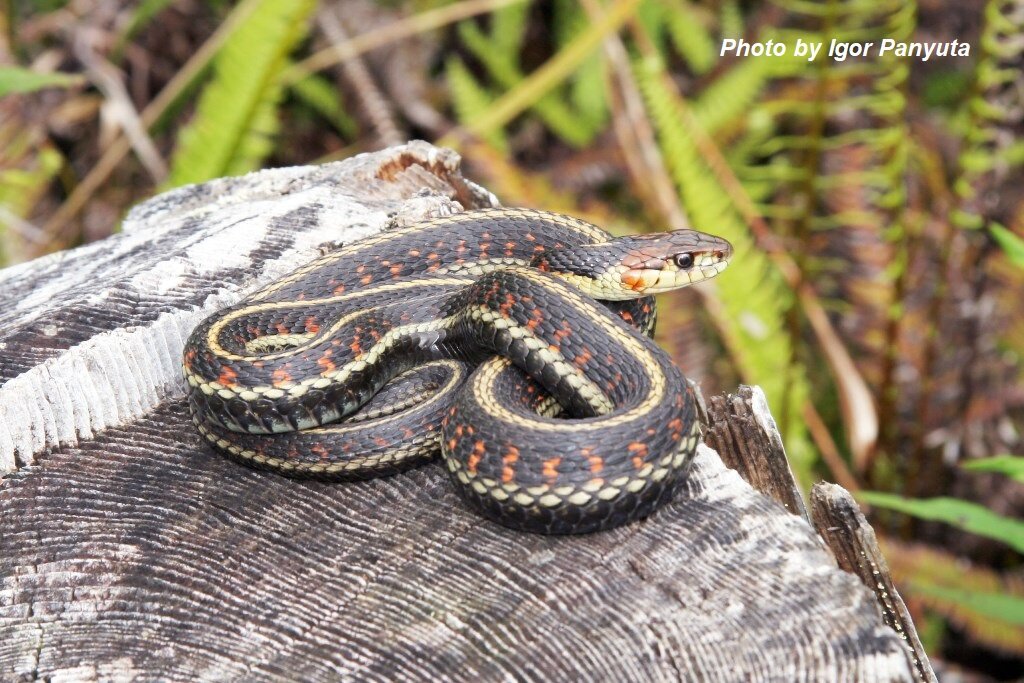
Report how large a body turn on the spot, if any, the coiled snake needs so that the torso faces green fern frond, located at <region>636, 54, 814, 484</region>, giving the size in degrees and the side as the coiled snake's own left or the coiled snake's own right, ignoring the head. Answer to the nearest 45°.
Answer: approximately 45° to the coiled snake's own left

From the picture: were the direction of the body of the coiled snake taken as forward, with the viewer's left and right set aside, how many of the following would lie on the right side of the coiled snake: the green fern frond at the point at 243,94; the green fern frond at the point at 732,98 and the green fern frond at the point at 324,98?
0

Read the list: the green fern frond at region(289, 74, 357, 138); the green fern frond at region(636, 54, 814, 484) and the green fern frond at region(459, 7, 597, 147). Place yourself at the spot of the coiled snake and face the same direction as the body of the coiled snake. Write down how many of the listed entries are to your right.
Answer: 0

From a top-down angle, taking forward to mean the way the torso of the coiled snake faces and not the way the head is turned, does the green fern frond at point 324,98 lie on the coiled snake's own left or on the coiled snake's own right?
on the coiled snake's own left

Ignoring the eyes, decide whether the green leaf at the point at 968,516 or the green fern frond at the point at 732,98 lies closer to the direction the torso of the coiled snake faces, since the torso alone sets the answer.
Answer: the green leaf

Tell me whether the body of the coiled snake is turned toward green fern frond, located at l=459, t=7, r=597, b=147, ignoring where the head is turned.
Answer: no

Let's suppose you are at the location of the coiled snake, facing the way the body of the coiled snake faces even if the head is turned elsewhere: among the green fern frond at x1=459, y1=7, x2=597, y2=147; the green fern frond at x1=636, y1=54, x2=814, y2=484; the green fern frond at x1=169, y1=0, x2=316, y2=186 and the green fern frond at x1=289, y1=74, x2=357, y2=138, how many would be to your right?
0

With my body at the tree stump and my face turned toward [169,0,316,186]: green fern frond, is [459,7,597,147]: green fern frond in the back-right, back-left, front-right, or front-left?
front-right

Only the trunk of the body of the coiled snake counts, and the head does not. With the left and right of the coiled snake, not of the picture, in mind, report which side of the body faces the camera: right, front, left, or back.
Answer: right

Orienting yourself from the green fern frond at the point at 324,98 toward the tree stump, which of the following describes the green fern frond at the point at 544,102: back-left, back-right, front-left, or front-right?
front-left

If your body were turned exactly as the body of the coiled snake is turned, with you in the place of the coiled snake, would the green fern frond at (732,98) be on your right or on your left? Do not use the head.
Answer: on your left

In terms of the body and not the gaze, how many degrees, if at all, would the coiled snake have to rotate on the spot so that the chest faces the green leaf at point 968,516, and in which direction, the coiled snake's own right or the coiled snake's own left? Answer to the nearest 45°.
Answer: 0° — it already faces it

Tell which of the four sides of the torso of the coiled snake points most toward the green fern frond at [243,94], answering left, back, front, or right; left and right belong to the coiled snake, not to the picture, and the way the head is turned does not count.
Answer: left

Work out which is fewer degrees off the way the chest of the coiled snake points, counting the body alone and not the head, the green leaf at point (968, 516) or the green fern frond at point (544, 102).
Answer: the green leaf

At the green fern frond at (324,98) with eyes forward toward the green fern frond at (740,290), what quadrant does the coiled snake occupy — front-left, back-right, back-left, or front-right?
front-right

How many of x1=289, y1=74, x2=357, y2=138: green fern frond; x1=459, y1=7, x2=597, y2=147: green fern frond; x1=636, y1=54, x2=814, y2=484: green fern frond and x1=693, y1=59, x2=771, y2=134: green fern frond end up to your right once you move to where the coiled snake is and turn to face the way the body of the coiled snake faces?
0
